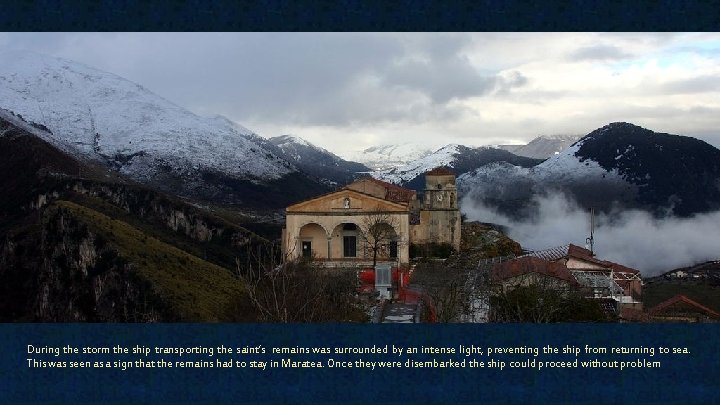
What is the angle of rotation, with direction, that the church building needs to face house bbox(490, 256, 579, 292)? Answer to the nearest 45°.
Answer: approximately 45° to its left

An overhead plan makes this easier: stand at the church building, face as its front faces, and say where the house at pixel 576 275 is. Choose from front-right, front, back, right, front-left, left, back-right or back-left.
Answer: front-left

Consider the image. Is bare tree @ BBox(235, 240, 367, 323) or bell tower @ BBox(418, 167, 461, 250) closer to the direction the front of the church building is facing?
the bare tree

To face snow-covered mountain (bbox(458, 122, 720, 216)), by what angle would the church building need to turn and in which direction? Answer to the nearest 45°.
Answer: approximately 135° to its left

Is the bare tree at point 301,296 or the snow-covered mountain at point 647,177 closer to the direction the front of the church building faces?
the bare tree

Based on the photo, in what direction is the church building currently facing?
toward the camera

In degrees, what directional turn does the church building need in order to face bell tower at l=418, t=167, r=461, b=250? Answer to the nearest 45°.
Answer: approximately 135° to its left

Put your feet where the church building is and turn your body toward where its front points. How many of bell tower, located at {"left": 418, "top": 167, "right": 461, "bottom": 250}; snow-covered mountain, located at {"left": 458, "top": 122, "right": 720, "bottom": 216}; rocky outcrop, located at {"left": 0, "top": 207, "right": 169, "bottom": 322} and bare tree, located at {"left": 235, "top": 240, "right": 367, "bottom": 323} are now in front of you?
1

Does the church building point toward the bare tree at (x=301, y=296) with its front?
yes
